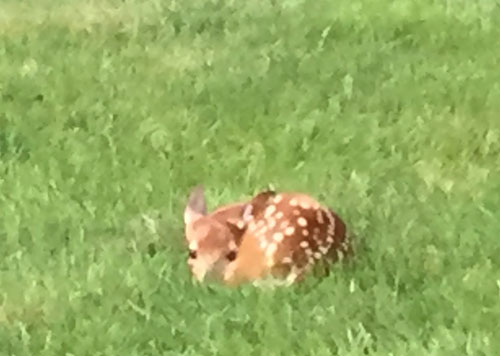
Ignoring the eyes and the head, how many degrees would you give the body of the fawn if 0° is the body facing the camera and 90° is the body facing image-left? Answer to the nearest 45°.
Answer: approximately 45°
